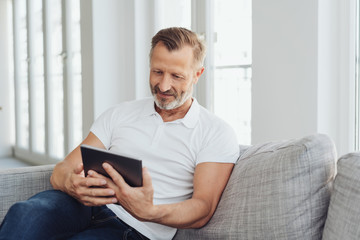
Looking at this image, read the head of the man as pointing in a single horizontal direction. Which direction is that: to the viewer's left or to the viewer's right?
to the viewer's left

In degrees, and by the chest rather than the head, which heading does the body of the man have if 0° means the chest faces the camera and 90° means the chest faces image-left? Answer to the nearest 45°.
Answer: approximately 45°

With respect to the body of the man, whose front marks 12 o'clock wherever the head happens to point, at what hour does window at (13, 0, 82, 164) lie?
The window is roughly at 4 o'clock from the man.

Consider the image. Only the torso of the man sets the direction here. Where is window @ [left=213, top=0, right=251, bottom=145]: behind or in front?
behind
